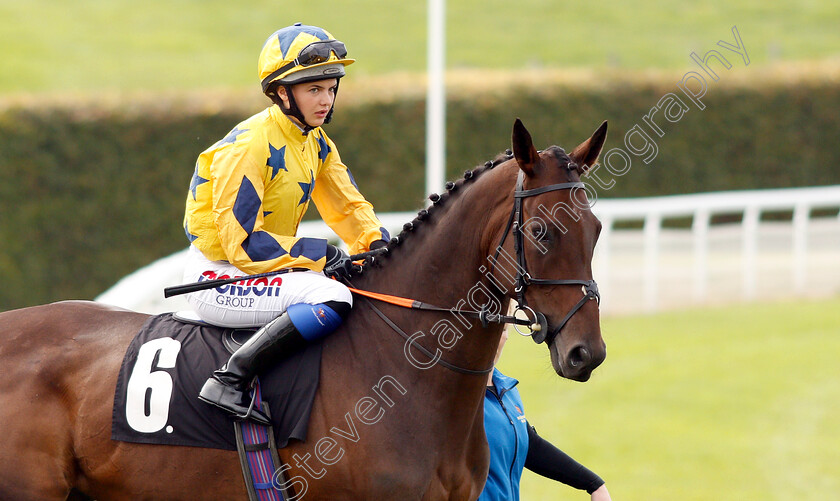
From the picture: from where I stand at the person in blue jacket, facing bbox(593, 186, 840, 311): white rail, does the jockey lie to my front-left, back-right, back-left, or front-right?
back-left

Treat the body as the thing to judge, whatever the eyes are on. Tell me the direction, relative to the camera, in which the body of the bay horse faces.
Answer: to the viewer's right

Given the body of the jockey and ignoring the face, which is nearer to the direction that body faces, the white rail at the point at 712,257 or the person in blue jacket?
the person in blue jacket

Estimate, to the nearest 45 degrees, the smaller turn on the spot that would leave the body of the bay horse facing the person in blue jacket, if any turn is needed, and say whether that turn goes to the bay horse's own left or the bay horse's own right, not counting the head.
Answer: approximately 45° to the bay horse's own left

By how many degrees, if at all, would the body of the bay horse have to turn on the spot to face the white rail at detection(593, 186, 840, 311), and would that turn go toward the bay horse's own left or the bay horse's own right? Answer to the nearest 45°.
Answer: approximately 45° to the bay horse's own left

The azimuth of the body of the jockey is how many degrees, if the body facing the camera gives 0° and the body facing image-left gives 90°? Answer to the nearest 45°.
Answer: approximately 315°

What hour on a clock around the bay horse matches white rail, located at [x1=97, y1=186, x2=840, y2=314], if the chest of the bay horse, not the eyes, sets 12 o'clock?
The white rail is roughly at 10 o'clock from the bay horse.

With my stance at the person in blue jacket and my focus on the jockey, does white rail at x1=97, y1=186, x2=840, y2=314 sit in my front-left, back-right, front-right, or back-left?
back-right

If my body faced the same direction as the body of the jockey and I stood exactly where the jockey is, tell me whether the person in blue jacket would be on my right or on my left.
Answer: on my left
